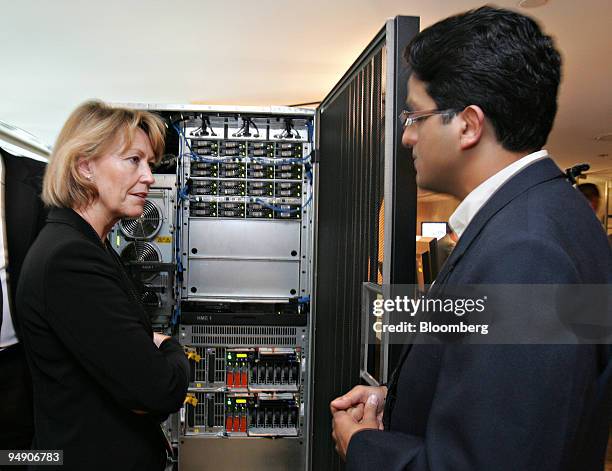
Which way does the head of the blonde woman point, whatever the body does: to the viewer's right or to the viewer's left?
to the viewer's right

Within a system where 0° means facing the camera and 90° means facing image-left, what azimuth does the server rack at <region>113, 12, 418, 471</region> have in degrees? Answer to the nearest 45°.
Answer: approximately 0°

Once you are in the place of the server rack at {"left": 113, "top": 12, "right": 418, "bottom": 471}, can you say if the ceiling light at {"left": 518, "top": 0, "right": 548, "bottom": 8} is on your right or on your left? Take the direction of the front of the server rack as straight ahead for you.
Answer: on your left

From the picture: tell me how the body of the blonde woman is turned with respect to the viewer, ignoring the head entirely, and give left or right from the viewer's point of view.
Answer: facing to the right of the viewer

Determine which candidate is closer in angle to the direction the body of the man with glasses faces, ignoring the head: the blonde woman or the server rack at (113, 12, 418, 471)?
the blonde woman

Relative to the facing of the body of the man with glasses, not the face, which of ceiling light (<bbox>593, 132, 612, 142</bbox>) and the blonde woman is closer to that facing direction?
the blonde woman

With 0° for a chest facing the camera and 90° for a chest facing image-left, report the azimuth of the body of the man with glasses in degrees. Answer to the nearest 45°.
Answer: approximately 90°
